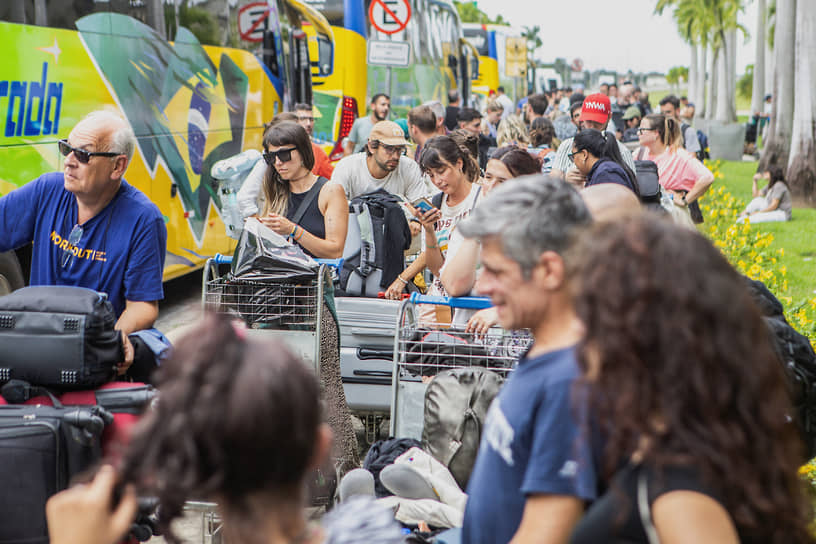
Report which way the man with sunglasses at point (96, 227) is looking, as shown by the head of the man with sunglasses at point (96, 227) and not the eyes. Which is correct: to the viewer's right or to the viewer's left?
to the viewer's left

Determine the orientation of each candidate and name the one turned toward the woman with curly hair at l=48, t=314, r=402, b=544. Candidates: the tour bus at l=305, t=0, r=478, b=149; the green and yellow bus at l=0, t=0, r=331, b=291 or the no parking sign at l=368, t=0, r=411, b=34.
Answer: the no parking sign

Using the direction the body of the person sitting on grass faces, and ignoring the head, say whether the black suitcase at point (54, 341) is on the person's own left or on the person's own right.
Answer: on the person's own left

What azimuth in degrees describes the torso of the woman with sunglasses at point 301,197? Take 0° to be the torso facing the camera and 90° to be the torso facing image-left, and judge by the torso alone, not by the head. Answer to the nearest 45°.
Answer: approximately 45°

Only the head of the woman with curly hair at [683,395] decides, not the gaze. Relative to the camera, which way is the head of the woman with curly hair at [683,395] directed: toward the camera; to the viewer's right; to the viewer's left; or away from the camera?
away from the camera

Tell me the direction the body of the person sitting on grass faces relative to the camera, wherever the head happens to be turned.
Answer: to the viewer's left

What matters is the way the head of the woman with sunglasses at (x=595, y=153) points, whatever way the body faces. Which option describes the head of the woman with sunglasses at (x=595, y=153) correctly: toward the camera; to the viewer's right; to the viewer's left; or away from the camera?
to the viewer's left

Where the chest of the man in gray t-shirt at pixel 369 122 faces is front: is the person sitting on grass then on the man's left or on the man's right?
on the man's left
